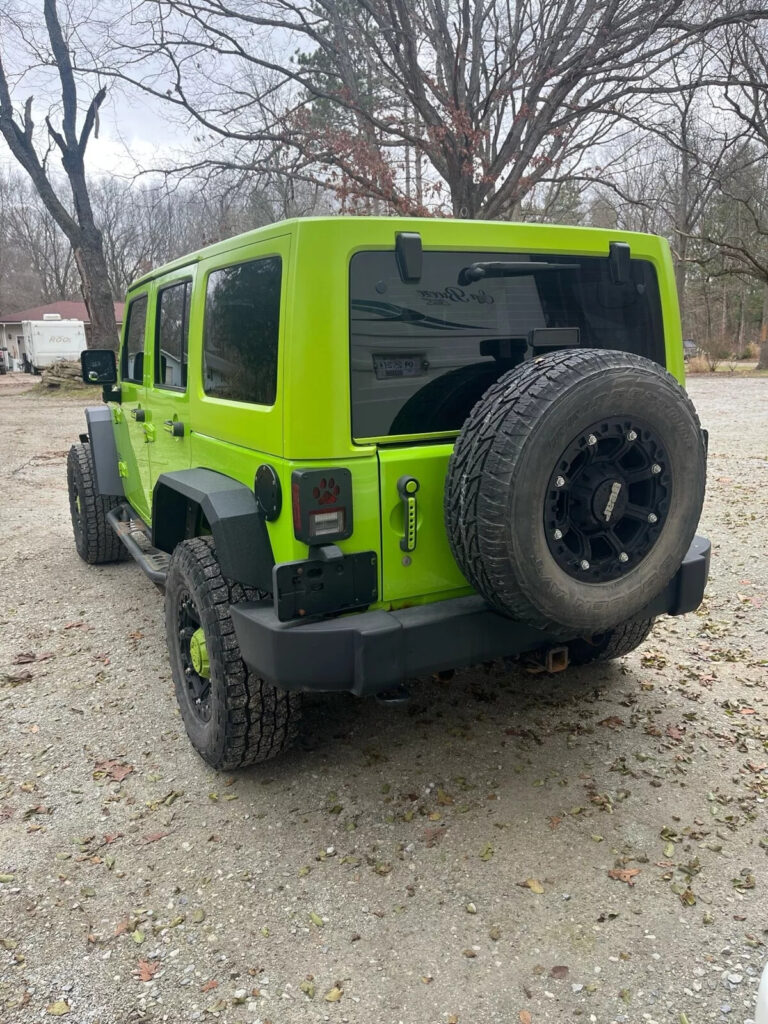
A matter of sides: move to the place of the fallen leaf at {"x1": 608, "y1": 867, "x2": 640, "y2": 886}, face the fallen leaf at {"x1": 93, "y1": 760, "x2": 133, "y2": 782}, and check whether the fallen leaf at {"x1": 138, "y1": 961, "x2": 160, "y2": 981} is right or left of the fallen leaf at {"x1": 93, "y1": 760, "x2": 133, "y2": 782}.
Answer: left

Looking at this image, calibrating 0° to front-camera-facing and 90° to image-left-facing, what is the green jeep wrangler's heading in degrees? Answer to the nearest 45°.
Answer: approximately 135°

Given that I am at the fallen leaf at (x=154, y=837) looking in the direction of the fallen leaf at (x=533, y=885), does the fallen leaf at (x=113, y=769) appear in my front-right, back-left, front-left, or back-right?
back-left
